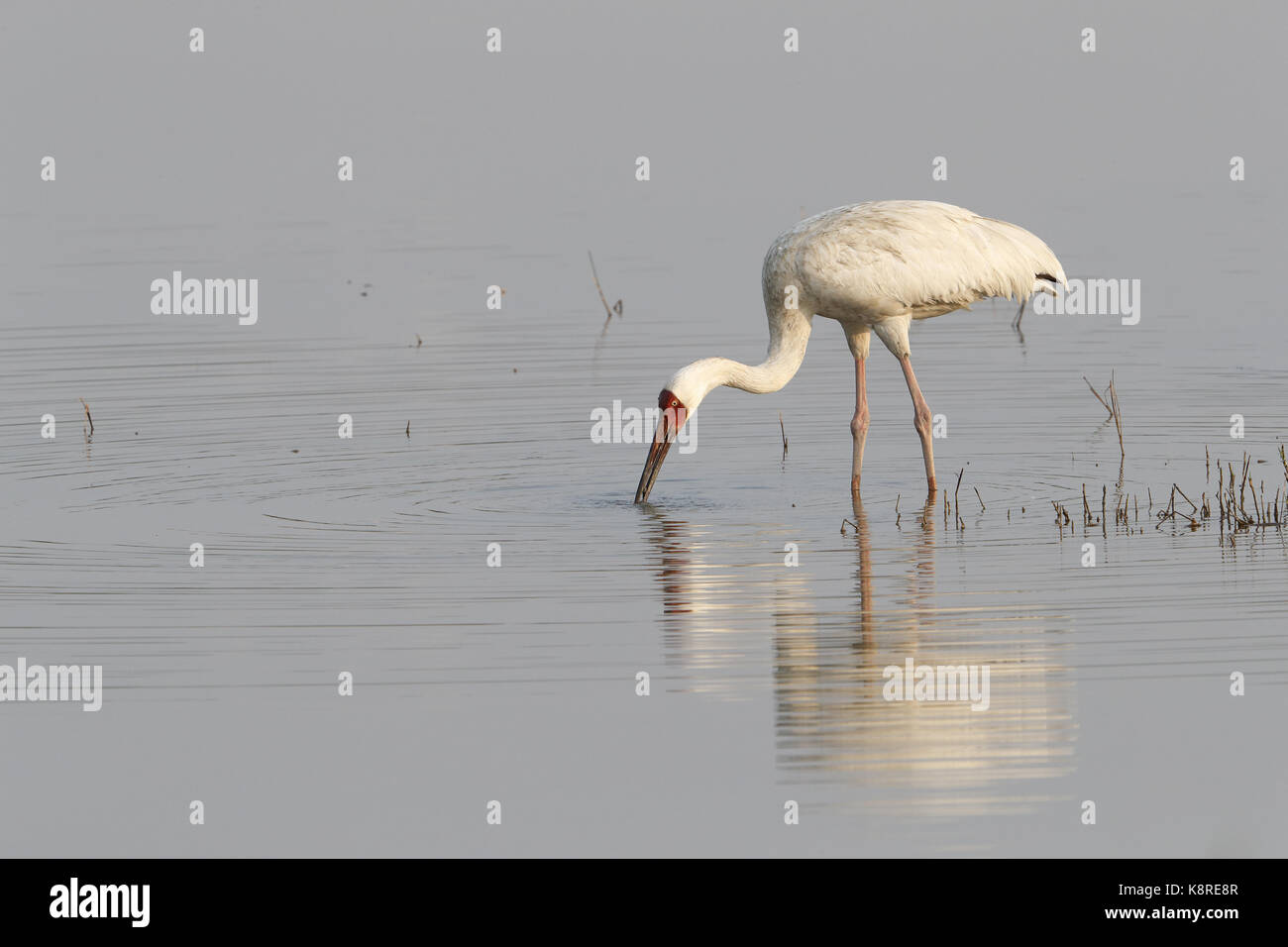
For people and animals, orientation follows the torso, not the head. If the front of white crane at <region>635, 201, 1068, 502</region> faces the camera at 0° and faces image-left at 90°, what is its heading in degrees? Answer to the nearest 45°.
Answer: approximately 90°
